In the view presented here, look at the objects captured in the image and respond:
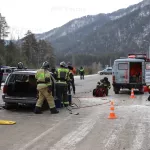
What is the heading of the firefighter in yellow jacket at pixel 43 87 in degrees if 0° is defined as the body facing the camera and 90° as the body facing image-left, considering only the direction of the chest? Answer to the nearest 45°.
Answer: approximately 225°

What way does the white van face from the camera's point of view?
away from the camera

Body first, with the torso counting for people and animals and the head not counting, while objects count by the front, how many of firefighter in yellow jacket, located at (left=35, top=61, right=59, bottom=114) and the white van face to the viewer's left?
0

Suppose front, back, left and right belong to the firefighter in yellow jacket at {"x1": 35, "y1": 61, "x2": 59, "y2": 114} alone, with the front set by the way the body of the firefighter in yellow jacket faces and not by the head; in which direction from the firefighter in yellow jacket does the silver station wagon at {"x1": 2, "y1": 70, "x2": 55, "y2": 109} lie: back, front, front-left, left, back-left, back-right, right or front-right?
left

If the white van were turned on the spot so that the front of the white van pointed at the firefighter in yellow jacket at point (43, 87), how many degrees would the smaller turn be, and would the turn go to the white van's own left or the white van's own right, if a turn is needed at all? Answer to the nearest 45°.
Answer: approximately 180°

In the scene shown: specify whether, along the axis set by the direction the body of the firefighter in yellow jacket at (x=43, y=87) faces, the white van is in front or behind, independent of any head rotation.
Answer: in front
